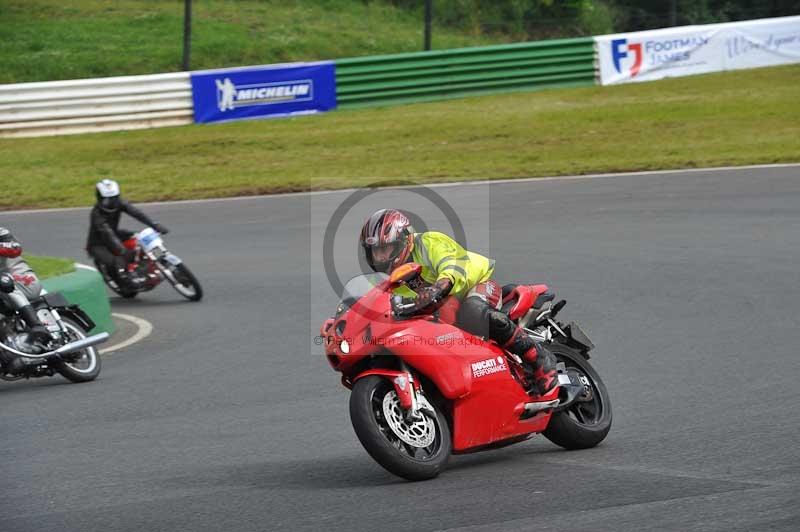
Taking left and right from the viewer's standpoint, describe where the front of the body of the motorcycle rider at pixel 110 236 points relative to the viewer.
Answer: facing the viewer and to the right of the viewer

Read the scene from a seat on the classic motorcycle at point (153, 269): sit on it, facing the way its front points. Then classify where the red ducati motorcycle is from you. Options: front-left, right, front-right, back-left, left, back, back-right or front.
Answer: front-right

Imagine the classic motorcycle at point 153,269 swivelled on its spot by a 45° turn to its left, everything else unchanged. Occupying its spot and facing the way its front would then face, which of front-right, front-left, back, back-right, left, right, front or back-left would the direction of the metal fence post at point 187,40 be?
left

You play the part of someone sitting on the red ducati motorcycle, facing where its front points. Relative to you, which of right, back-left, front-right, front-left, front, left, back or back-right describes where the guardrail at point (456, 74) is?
back-right

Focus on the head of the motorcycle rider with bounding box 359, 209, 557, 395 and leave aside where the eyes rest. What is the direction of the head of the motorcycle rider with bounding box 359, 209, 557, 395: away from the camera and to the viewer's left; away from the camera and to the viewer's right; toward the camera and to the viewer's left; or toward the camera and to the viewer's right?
toward the camera and to the viewer's left

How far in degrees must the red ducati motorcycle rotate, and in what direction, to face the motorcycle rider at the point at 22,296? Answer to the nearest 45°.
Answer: approximately 90° to its right

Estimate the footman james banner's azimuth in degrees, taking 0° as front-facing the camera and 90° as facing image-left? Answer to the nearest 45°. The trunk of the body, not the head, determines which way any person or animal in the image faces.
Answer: approximately 0°

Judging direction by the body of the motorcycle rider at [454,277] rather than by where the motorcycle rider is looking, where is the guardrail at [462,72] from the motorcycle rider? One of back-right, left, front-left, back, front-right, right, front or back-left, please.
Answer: back-right

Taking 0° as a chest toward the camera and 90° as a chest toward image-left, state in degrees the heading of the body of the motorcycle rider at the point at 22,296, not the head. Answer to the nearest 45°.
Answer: approximately 90°

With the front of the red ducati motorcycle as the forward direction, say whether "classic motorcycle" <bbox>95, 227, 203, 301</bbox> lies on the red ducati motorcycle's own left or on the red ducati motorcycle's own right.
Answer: on the red ducati motorcycle's own right

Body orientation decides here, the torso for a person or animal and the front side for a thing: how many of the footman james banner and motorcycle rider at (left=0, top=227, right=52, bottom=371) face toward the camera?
1

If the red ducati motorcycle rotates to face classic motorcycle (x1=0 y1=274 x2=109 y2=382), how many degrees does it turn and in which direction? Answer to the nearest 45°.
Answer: approximately 90° to its right
